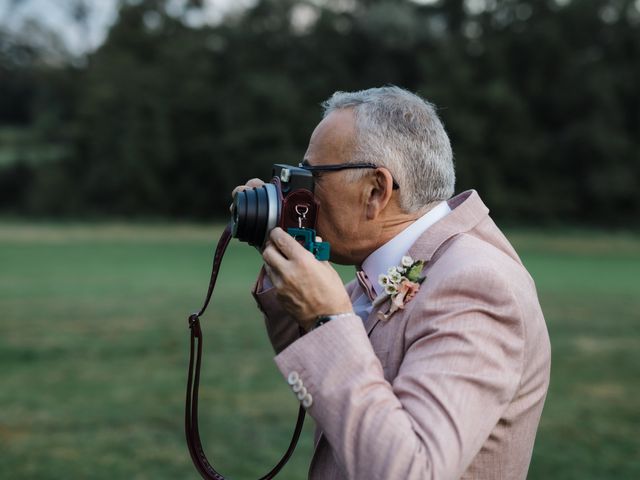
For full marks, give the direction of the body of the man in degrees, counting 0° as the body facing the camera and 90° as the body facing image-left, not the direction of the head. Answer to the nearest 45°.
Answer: approximately 90°

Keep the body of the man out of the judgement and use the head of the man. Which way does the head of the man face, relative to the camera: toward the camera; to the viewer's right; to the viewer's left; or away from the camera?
to the viewer's left
